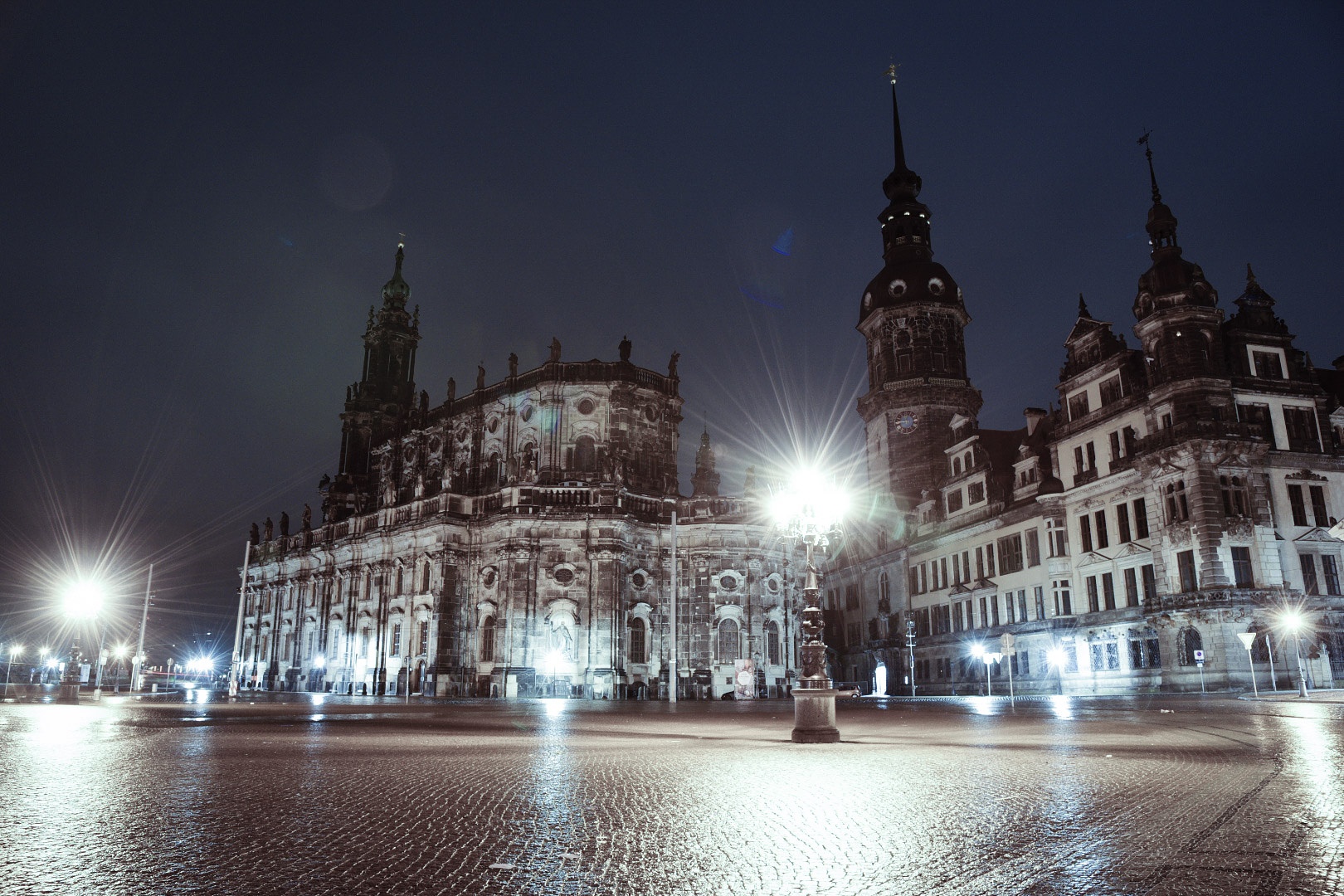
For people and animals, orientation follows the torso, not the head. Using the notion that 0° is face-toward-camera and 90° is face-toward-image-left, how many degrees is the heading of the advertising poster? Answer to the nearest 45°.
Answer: approximately 0°

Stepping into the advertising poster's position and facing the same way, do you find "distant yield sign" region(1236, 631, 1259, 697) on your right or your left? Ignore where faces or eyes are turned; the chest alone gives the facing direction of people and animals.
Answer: on your left

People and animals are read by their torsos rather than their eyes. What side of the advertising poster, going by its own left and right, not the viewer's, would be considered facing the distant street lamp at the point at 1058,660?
left

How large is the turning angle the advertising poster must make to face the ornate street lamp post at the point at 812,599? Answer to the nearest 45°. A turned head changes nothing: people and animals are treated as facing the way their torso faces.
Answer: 0° — it already faces it

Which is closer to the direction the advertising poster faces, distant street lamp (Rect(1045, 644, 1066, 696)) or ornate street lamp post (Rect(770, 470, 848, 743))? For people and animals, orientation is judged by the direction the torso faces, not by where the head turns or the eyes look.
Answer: the ornate street lamp post

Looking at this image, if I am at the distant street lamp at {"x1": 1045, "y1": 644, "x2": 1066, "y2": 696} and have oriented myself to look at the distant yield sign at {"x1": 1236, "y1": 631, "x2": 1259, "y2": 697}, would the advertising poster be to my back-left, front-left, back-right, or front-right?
back-right

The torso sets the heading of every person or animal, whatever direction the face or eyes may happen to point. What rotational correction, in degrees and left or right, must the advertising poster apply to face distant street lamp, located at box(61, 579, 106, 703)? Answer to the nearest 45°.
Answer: approximately 90° to its right
